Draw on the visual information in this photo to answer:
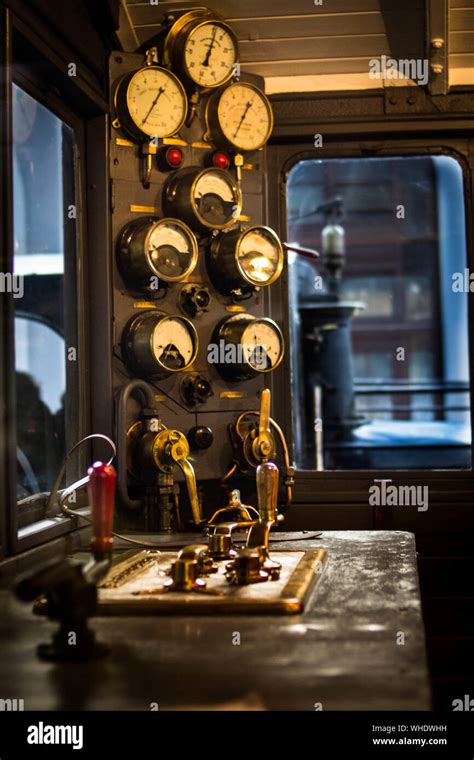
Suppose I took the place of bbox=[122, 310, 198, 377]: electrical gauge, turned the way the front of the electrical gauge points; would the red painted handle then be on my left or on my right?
on my right

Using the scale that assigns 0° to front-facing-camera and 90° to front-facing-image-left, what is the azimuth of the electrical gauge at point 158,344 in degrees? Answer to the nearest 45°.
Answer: approximately 315°

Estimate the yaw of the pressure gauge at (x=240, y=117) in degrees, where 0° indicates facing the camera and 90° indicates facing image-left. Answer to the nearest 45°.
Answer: approximately 315°

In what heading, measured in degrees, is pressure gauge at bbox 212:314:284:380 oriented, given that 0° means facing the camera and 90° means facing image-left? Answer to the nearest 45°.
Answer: approximately 315°

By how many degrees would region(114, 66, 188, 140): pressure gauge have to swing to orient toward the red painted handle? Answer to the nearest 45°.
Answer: approximately 45° to its right
